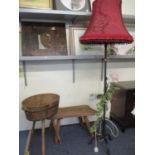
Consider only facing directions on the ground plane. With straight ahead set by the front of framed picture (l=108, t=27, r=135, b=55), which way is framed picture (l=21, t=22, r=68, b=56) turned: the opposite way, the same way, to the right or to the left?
the same way

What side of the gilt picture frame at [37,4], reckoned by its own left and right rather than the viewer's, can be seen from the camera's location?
front

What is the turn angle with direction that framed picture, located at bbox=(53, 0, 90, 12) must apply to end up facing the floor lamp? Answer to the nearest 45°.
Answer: approximately 45° to its left

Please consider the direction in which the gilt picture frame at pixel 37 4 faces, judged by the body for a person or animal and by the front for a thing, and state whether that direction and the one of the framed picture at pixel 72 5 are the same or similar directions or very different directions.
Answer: same or similar directions

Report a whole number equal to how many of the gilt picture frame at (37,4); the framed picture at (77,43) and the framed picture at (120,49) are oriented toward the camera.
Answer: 3

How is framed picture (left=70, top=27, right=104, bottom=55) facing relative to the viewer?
toward the camera

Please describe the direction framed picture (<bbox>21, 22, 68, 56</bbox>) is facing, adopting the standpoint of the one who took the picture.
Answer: facing the viewer

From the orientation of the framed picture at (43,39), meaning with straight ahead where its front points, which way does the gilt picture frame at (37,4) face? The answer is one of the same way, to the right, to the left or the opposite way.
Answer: the same way

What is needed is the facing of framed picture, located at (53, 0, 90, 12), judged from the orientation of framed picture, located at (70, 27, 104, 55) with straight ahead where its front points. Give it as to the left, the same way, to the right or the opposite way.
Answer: the same way

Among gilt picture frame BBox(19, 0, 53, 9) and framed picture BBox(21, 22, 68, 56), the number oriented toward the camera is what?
2

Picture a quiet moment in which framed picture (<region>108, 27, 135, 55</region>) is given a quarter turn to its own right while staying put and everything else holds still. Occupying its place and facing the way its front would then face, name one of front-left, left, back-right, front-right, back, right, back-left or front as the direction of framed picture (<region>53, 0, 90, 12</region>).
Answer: front-left
